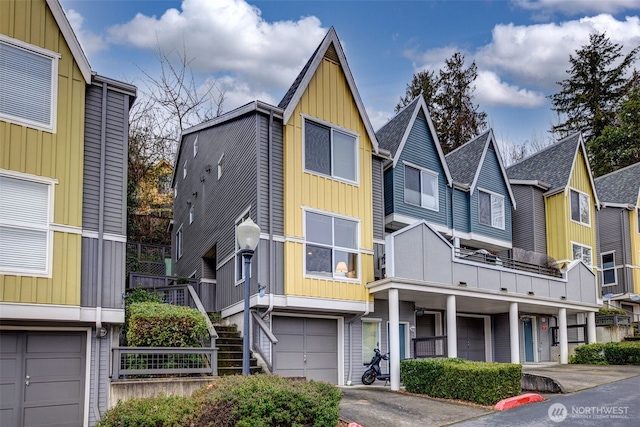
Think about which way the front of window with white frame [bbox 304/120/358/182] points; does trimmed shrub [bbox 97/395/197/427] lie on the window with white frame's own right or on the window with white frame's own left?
on the window with white frame's own right

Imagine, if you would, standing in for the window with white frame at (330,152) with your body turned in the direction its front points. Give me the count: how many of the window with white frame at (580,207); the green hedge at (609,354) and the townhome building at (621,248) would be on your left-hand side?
3

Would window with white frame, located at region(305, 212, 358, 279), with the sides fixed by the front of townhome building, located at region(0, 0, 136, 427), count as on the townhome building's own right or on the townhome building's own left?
on the townhome building's own left

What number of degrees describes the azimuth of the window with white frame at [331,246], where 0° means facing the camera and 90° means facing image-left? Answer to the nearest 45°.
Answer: approximately 315°

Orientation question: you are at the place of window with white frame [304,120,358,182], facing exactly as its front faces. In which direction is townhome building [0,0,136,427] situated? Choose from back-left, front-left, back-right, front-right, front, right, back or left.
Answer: right

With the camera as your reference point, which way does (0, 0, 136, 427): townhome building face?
facing the viewer and to the right of the viewer

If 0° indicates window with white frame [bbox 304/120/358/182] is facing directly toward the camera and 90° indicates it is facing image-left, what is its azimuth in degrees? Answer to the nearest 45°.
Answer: approximately 315°
